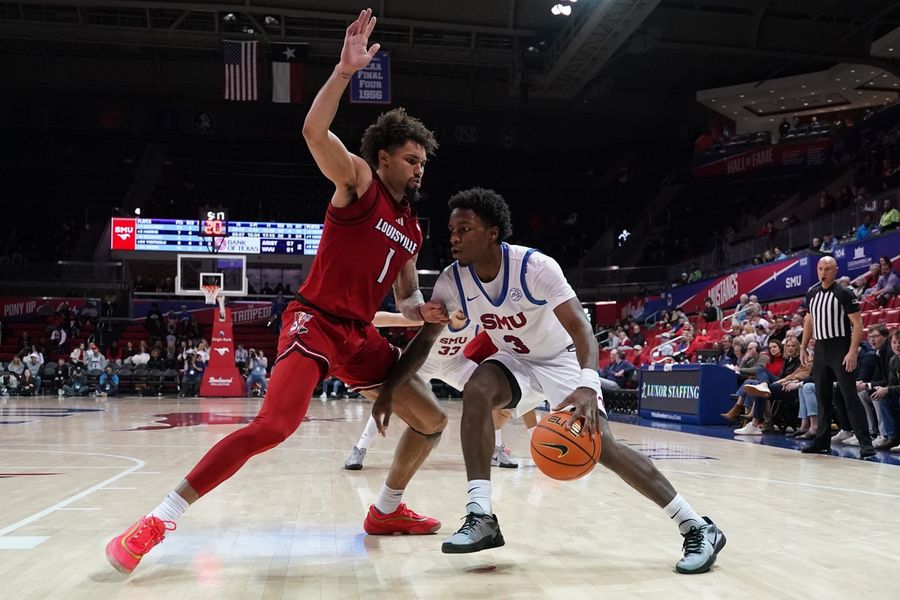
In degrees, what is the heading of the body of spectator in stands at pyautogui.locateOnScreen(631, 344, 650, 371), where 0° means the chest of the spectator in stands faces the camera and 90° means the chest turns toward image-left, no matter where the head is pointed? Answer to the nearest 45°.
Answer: approximately 45°

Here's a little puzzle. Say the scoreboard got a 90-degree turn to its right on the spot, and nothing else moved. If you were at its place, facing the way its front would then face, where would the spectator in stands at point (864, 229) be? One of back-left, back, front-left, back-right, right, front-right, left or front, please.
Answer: back-left

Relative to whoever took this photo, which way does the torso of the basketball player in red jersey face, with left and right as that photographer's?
facing the viewer and to the right of the viewer

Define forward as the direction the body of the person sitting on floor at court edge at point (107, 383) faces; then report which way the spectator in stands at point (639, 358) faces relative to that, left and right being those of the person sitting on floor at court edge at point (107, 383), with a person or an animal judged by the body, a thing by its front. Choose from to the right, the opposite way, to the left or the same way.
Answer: to the right

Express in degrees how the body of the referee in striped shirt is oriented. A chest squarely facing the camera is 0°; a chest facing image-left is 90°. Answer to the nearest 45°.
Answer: approximately 45°

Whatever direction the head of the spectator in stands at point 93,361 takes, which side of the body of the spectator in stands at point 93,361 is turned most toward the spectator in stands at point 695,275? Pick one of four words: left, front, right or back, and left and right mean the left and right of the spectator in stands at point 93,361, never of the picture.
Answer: left

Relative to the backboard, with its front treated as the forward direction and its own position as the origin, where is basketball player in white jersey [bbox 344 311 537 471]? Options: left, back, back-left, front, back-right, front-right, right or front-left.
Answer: front

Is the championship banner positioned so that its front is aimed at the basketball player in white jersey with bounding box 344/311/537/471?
yes

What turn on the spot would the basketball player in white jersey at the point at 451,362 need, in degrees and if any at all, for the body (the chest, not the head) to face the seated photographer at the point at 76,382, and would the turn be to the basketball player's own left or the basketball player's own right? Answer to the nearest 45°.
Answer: approximately 135° to the basketball player's own right

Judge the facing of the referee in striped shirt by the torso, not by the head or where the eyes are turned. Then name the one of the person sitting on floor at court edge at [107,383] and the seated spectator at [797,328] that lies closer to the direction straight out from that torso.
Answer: the person sitting on floor at court edge

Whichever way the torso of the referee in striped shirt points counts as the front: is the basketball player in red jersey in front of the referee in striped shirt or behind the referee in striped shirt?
in front

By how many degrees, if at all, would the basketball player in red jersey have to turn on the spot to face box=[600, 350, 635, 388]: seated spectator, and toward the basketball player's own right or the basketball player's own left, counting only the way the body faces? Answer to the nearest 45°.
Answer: approximately 90° to the basketball player's own left
